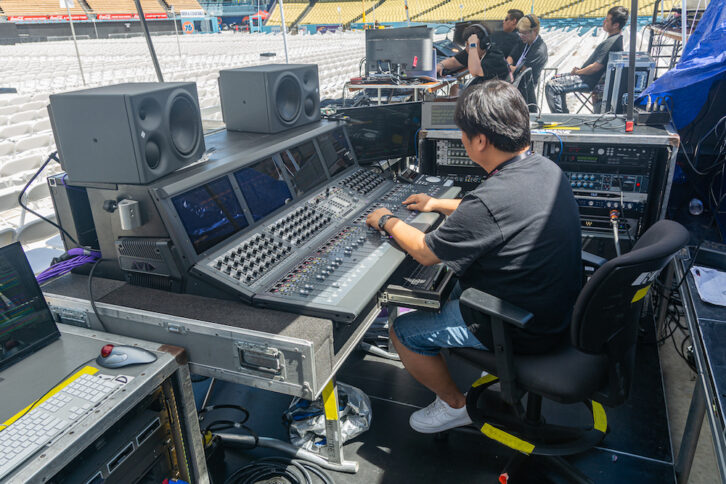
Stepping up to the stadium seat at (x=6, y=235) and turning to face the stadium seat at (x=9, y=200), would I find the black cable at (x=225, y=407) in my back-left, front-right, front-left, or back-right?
back-right

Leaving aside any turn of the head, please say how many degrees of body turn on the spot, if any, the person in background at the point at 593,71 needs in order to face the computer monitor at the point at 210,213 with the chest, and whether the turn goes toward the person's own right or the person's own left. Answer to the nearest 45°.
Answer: approximately 90° to the person's own left

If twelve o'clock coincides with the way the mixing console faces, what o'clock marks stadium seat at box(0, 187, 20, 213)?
The stadium seat is roughly at 6 o'clock from the mixing console.

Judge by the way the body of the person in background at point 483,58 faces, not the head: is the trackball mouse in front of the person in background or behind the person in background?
in front

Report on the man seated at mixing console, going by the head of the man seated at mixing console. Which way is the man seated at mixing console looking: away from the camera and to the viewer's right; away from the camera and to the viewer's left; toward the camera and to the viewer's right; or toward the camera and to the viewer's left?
away from the camera and to the viewer's left

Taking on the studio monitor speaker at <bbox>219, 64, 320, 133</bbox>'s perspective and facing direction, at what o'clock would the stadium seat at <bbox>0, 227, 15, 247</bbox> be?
The stadium seat is roughly at 5 o'clock from the studio monitor speaker.

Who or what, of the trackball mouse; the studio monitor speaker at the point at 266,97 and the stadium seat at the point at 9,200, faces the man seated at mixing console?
the studio monitor speaker

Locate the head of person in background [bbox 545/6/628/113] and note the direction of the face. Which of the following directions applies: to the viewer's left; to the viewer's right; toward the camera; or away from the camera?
to the viewer's left

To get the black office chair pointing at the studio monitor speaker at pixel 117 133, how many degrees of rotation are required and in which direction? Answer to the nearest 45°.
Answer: approximately 45° to its left

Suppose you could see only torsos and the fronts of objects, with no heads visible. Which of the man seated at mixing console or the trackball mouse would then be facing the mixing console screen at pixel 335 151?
the man seated at mixing console

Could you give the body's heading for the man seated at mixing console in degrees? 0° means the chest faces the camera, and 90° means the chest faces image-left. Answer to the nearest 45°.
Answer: approximately 135°

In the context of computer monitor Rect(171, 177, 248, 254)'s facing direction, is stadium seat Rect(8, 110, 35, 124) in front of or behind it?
behind

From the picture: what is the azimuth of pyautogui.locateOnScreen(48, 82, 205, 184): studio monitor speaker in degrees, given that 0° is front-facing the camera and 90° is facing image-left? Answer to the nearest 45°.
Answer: approximately 315°

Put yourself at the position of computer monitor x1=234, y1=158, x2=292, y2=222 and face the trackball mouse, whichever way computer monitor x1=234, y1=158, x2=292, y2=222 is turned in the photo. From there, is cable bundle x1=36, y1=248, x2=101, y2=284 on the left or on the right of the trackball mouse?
right

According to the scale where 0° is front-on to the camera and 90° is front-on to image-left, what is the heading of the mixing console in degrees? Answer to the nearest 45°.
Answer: approximately 315°
